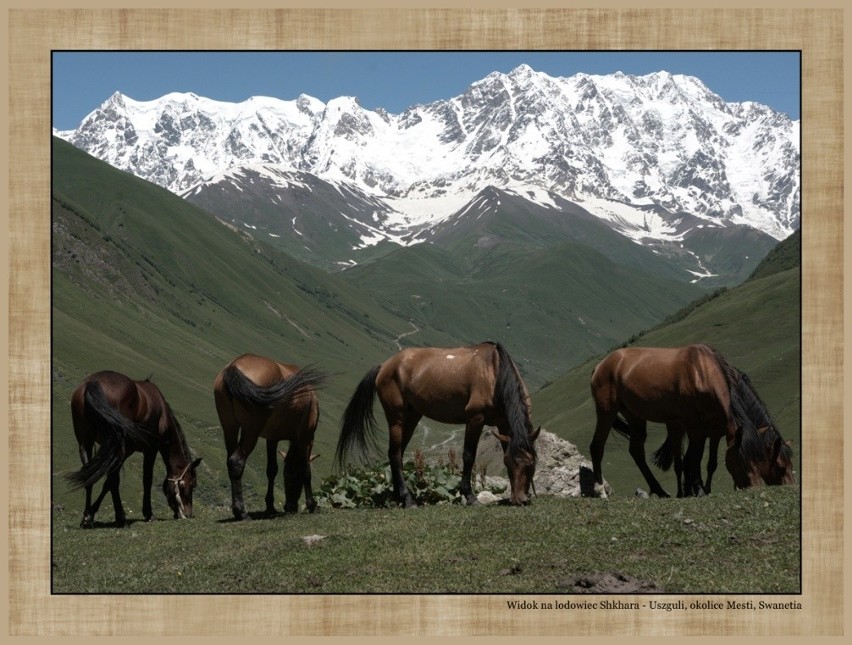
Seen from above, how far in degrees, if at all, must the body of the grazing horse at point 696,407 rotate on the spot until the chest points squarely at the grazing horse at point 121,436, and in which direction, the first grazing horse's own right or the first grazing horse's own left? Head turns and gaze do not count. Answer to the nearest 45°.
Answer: approximately 180°

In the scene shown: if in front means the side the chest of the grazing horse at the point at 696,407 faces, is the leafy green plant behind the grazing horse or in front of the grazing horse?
behind

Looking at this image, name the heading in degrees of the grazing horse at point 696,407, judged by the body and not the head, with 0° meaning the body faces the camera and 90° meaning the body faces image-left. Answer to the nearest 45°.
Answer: approximately 270°

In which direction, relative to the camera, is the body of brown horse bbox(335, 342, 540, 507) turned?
to the viewer's right

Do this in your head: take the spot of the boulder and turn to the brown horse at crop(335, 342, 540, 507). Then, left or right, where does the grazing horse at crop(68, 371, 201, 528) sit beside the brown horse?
right

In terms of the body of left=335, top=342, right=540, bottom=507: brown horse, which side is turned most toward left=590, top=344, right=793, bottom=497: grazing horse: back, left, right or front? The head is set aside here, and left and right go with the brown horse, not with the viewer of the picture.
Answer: front

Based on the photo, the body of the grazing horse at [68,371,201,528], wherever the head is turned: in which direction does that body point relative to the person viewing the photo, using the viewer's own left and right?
facing away from the viewer and to the right of the viewer

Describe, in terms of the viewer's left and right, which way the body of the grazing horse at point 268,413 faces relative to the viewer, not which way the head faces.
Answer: facing away from the viewer and to the right of the viewer

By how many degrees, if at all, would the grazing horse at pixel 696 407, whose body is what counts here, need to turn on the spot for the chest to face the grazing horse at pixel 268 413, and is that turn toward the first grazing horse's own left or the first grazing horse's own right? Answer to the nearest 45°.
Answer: approximately 180°

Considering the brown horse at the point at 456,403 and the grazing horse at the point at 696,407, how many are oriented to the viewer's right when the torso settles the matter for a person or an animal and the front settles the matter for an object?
2

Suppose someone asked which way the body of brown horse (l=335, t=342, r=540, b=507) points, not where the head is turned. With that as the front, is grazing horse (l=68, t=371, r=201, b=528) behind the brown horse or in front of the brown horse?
behind
